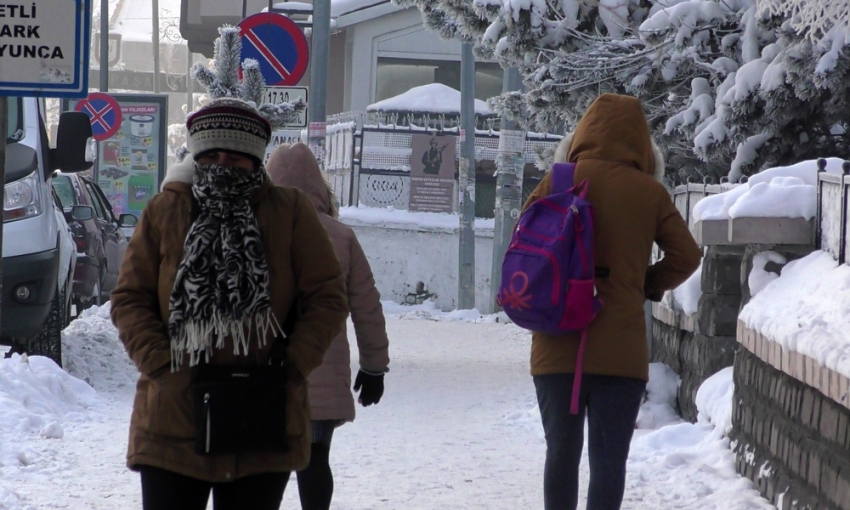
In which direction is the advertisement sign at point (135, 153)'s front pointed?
toward the camera

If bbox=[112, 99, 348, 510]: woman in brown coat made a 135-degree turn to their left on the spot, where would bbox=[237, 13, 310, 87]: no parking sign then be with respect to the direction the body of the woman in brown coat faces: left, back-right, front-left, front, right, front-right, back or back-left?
front-left

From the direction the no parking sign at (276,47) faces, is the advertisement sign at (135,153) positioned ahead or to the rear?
to the rear

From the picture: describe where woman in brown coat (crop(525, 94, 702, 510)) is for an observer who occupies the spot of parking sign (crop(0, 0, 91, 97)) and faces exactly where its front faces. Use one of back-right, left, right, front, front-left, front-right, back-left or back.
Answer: front-left

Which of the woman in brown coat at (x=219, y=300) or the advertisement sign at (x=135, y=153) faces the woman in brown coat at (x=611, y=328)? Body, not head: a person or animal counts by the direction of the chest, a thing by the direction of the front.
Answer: the advertisement sign

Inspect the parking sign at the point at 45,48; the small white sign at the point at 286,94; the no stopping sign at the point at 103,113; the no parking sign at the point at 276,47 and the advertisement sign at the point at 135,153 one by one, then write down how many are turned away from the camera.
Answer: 0

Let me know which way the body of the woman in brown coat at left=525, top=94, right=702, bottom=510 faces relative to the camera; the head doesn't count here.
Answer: away from the camera

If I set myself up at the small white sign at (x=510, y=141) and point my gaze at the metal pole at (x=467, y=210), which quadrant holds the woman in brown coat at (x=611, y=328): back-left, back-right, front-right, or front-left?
back-left

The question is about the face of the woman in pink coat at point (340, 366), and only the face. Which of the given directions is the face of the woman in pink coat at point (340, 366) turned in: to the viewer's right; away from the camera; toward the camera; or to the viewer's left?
away from the camera

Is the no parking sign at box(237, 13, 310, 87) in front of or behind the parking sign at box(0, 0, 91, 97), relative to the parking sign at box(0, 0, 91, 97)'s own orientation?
behind

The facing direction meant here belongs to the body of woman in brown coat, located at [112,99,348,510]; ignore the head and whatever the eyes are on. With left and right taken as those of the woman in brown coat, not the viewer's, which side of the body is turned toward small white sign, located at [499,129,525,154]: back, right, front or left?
back

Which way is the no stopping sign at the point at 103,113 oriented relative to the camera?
toward the camera

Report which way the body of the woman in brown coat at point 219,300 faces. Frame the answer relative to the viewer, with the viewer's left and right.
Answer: facing the viewer

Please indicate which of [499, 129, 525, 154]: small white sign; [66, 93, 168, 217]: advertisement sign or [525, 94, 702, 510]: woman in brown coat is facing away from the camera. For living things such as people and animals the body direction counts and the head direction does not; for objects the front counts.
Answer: the woman in brown coat
